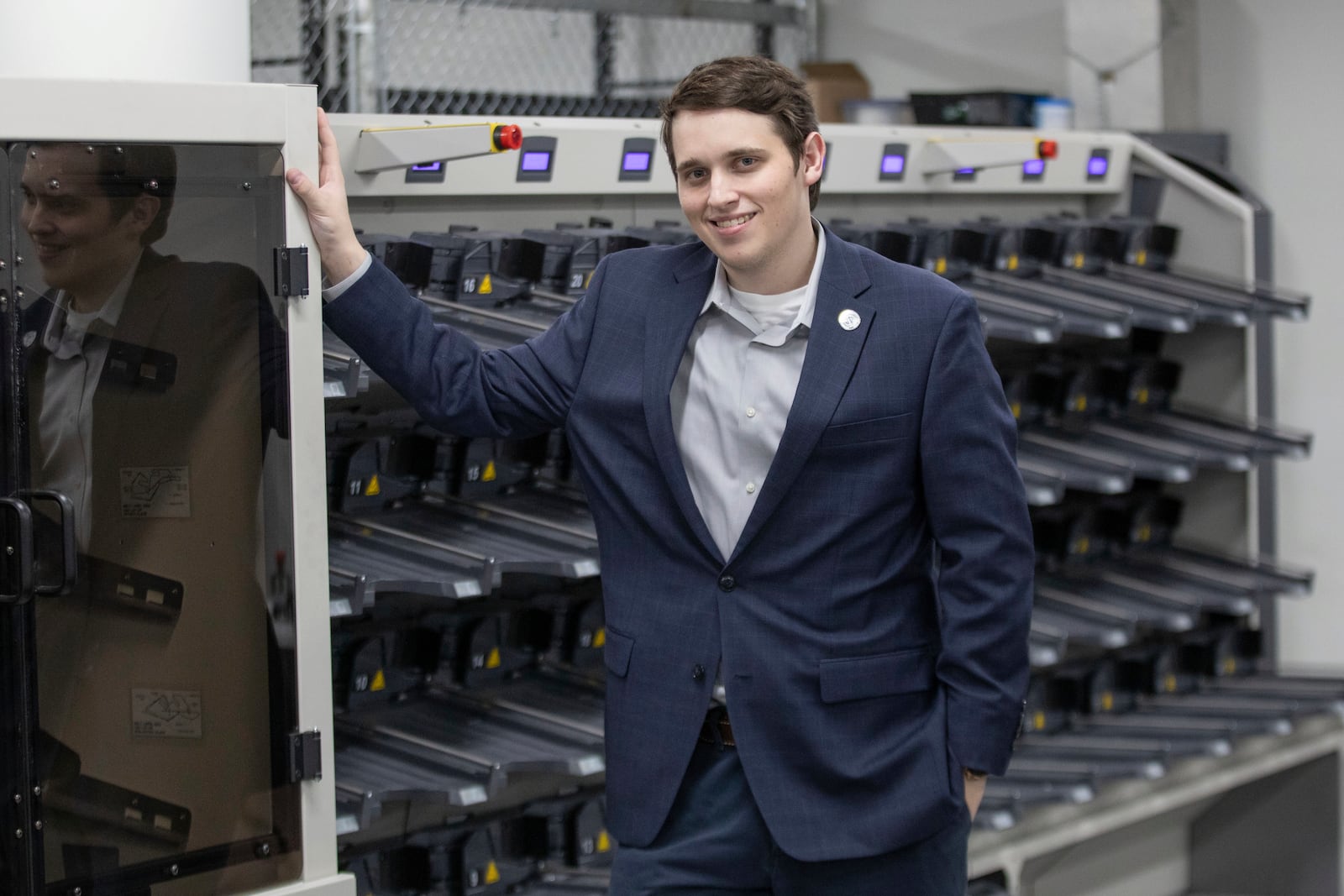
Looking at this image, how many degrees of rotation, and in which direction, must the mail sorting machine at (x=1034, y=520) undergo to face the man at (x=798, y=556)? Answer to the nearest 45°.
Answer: approximately 45° to its right

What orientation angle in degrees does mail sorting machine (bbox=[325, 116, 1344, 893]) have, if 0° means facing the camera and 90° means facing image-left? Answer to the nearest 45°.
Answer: approximately 315°

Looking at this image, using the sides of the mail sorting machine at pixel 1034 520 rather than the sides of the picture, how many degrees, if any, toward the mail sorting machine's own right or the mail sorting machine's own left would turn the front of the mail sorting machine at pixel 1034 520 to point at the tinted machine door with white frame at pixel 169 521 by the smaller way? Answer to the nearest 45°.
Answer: approximately 90° to the mail sorting machine's own right
